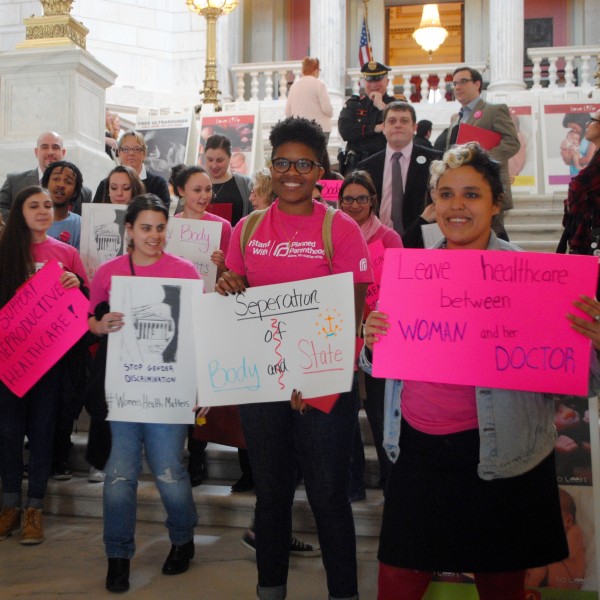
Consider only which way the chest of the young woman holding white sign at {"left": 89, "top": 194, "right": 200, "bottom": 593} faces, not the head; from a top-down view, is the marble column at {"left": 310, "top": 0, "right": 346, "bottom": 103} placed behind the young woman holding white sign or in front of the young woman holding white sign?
behind

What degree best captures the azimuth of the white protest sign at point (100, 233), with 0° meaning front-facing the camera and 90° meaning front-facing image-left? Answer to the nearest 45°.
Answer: approximately 0°

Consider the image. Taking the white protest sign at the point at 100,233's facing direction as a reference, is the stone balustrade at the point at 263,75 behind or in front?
behind

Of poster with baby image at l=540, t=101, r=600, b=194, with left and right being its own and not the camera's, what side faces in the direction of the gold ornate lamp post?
right

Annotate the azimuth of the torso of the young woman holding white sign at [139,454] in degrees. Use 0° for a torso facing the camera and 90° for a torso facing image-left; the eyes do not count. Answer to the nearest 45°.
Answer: approximately 0°

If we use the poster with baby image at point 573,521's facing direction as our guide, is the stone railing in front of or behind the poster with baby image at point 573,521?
behind

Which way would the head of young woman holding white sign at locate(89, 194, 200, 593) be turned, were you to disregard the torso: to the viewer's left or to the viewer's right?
to the viewer's right
